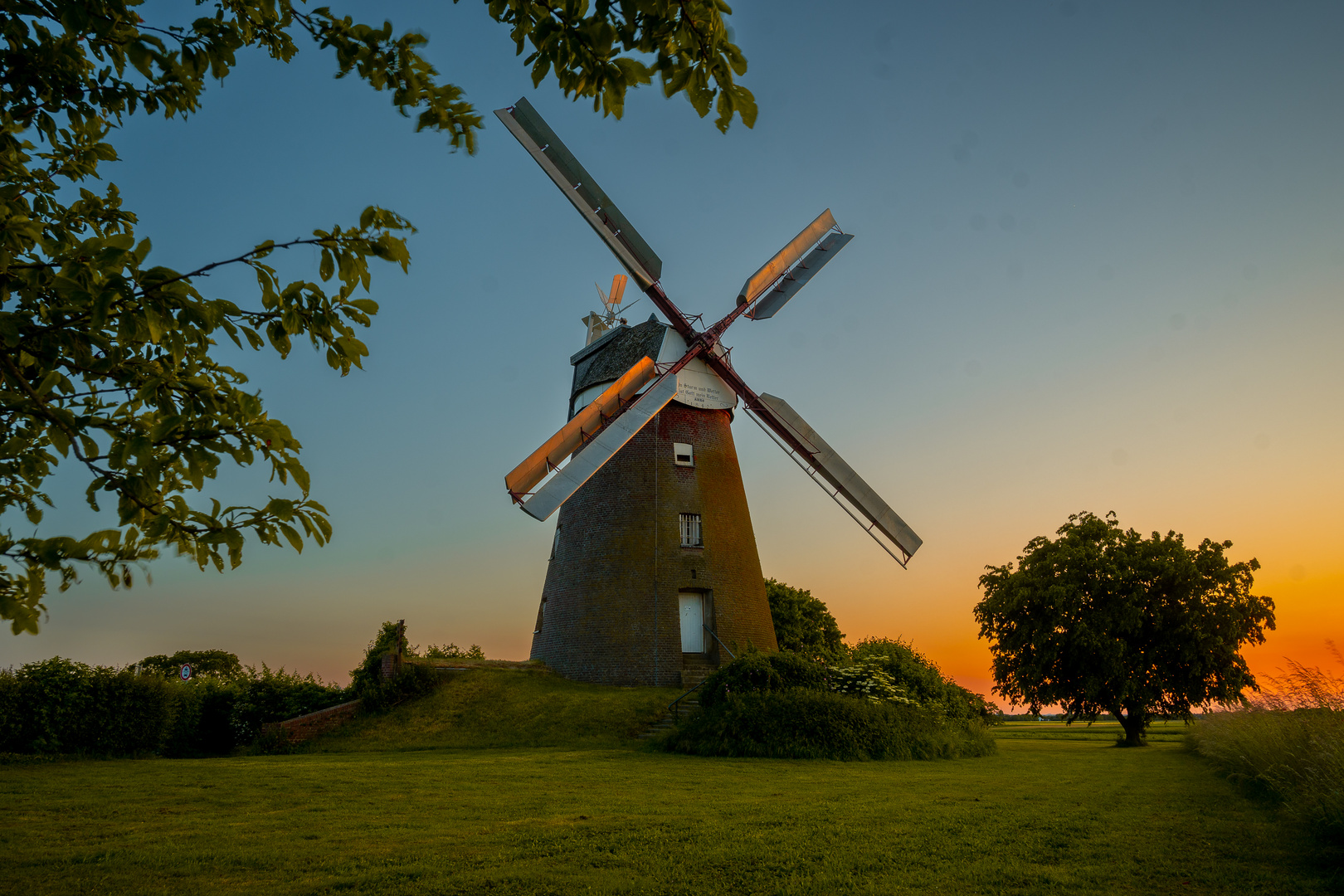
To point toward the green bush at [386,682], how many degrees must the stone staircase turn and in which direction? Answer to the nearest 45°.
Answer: approximately 90° to its right

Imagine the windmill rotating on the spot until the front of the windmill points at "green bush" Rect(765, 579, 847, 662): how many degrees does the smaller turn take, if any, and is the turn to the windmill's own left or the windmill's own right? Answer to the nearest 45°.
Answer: approximately 90° to the windmill's own left

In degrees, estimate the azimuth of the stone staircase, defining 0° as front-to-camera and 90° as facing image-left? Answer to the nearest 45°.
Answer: approximately 0°

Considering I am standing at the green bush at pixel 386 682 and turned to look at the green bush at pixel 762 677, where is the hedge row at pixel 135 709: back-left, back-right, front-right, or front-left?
back-right

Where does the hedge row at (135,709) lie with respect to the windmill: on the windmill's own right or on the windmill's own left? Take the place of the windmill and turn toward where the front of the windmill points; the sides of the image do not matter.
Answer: on the windmill's own right

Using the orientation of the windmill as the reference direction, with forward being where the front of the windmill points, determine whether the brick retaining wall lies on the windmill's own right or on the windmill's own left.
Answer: on the windmill's own right

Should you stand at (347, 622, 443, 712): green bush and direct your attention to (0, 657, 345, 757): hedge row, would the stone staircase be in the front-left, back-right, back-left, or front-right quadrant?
back-left

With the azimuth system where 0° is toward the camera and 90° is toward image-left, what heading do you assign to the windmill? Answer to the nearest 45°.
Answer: approximately 315°

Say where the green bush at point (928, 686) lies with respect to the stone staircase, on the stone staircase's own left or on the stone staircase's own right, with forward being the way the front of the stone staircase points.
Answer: on the stone staircase's own left

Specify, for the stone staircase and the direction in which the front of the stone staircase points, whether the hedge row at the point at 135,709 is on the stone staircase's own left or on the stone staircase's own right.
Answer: on the stone staircase's own right
